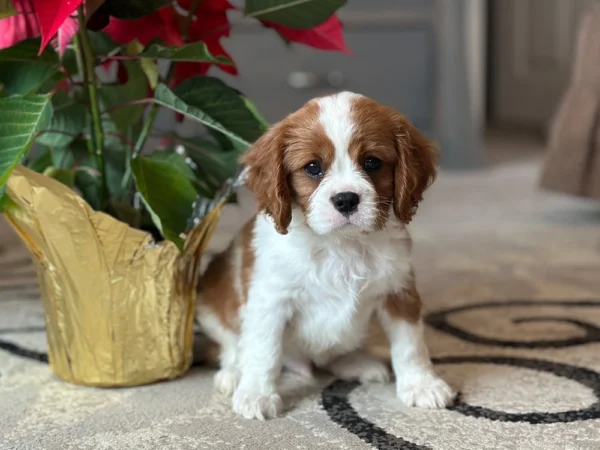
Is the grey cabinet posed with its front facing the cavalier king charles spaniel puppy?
yes

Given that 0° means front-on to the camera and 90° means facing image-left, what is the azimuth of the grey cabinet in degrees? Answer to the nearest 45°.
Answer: approximately 0°

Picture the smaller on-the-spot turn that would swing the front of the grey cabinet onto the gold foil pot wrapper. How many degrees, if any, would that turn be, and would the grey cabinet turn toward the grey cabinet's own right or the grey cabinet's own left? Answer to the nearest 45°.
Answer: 0° — it already faces it
